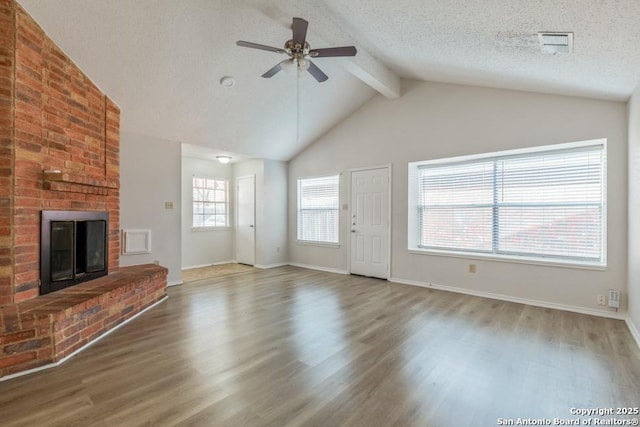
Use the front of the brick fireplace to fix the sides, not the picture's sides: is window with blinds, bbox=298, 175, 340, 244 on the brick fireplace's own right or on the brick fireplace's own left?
on the brick fireplace's own left

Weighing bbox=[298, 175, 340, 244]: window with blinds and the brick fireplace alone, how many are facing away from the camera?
0

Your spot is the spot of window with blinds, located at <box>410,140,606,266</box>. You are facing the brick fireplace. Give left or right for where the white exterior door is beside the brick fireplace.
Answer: right

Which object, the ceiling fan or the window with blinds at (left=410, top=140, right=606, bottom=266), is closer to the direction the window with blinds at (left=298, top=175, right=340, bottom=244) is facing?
the ceiling fan

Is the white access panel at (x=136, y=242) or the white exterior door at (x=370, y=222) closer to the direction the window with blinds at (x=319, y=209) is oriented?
the white access panel

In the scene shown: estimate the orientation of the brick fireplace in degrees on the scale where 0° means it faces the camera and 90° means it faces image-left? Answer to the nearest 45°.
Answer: approximately 315°

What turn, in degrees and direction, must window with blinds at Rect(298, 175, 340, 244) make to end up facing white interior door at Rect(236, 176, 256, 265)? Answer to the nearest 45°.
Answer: approximately 45° to its right

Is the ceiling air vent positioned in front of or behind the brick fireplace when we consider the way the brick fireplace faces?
in front

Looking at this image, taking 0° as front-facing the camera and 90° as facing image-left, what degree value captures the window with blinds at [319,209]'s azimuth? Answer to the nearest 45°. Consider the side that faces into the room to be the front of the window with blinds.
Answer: approximately 45°

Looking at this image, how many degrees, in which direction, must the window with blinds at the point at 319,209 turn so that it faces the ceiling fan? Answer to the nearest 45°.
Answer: approximately 45° to its left

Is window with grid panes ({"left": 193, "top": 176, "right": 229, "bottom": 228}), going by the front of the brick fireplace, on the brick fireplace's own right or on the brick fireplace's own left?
on the brick fireplace's own left
